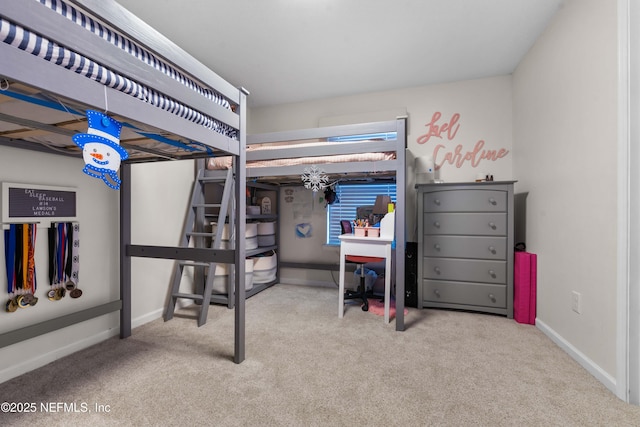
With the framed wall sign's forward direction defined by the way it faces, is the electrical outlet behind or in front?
in front

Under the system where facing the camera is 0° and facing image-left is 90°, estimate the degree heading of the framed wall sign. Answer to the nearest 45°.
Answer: approximately 315°

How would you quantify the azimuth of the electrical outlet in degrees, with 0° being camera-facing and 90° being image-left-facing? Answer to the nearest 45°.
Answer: approximately 45°

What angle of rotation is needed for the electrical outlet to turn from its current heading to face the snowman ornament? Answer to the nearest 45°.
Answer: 0° — it already faces it

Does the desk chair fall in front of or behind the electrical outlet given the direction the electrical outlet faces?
in front

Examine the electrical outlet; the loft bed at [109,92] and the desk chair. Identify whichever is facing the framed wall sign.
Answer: the electrical outlet

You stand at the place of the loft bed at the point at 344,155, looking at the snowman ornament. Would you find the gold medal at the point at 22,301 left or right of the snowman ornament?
right
